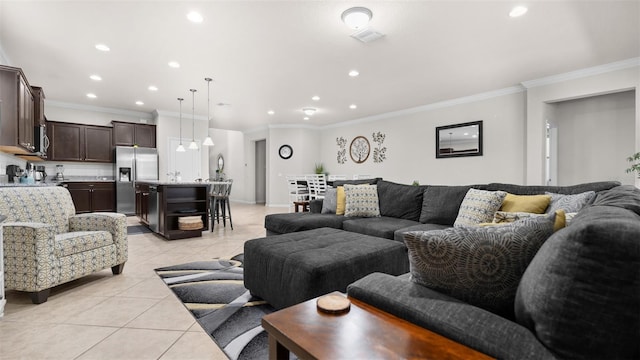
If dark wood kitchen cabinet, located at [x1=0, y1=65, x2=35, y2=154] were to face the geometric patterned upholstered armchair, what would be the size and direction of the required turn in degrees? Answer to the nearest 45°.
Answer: approximately 90° to its right

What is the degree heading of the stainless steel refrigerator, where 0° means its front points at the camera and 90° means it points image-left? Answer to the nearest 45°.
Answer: approximately 0°

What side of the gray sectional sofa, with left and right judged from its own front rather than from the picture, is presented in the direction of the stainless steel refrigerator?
right

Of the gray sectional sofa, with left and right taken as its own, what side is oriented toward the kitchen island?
right

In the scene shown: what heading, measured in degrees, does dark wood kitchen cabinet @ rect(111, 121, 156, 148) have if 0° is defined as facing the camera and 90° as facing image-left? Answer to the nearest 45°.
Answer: approximately 0°

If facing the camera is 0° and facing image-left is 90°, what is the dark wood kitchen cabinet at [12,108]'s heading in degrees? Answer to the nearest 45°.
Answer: approximately 270°

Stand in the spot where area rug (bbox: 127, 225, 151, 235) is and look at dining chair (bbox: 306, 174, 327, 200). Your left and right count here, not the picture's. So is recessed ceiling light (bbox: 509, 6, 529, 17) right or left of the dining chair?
right

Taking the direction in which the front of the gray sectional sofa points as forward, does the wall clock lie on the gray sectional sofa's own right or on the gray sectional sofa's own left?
on the gray sectional sofa's own right

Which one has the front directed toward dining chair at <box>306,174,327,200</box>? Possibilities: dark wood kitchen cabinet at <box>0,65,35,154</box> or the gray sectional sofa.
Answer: the dark wood kitchen cabinet

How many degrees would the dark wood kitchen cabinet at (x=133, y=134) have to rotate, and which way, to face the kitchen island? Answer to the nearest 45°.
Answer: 0° — it already faces it

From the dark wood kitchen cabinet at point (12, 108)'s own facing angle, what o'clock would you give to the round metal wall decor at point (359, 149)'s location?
The round metal wall decor is roughly at 12 o'clock from the dark wood kitchen cabinet.

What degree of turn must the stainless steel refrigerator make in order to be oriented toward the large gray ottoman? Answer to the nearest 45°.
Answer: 0° — it already faces it
